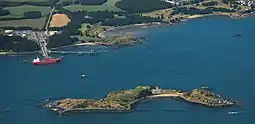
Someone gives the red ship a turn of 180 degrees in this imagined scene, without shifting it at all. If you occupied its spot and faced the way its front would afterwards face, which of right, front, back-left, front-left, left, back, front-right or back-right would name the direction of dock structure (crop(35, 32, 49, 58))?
right

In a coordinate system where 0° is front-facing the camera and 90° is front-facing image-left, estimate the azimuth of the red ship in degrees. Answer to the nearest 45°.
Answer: approximately 270°

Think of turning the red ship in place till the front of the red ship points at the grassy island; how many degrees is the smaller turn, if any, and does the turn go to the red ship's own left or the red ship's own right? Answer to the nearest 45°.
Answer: approximately 45° to the red ship's own right
